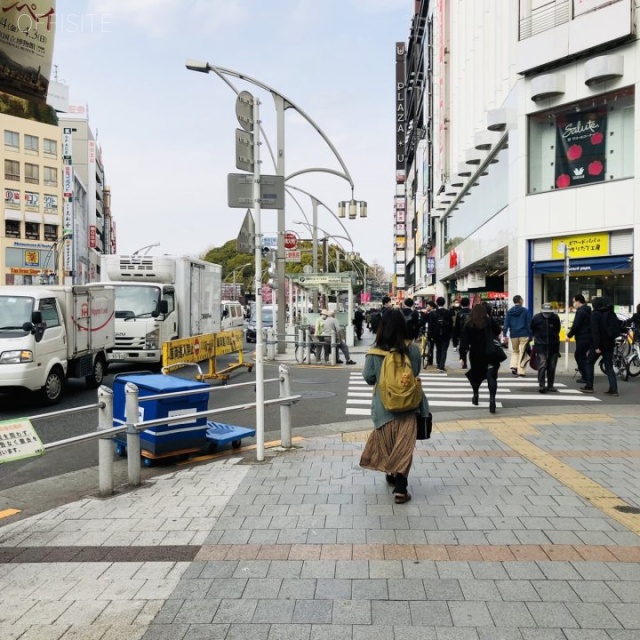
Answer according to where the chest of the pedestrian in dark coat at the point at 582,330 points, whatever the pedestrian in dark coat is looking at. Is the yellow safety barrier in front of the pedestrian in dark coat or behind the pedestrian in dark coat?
in front

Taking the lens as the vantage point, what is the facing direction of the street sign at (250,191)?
facing away from the viewer

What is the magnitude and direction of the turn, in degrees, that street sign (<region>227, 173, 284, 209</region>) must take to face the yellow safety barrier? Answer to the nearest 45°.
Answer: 0° — it already faces it

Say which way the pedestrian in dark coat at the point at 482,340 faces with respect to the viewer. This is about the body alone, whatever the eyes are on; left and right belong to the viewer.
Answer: facing away from the viewer

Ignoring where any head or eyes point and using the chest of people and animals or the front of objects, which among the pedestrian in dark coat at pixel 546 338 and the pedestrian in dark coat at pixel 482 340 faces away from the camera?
the pedestrian in dark coat at pixel 482 340

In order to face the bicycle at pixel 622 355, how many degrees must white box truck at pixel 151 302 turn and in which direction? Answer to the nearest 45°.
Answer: approximately 90° to its left

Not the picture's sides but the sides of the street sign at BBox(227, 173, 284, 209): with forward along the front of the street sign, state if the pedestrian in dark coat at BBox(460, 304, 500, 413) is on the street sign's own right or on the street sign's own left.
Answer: on the street sign's own right

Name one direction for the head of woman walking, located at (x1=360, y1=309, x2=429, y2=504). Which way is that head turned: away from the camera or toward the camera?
away from the camera

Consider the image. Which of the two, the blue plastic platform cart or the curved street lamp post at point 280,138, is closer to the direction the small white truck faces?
the blue plastic platform cart
